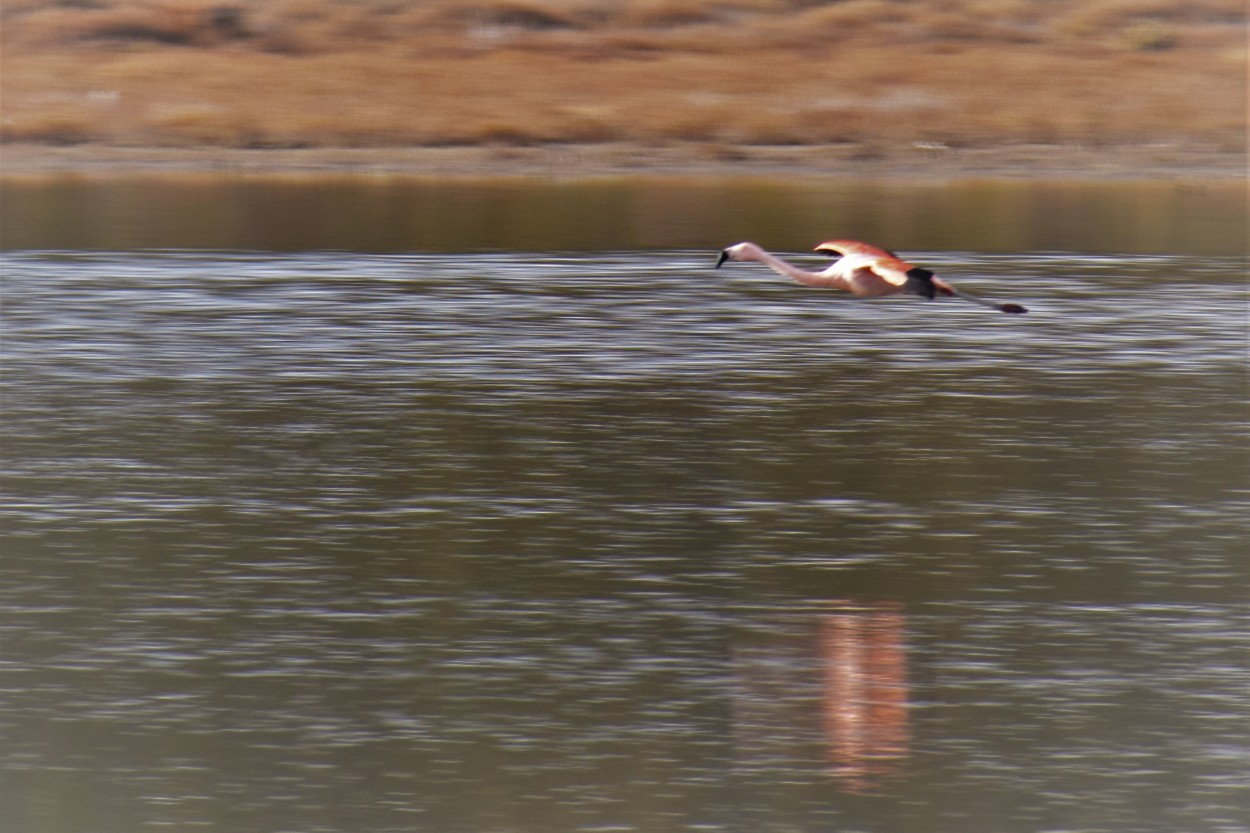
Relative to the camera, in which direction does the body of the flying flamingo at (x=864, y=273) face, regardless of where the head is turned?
to the viewer's left
